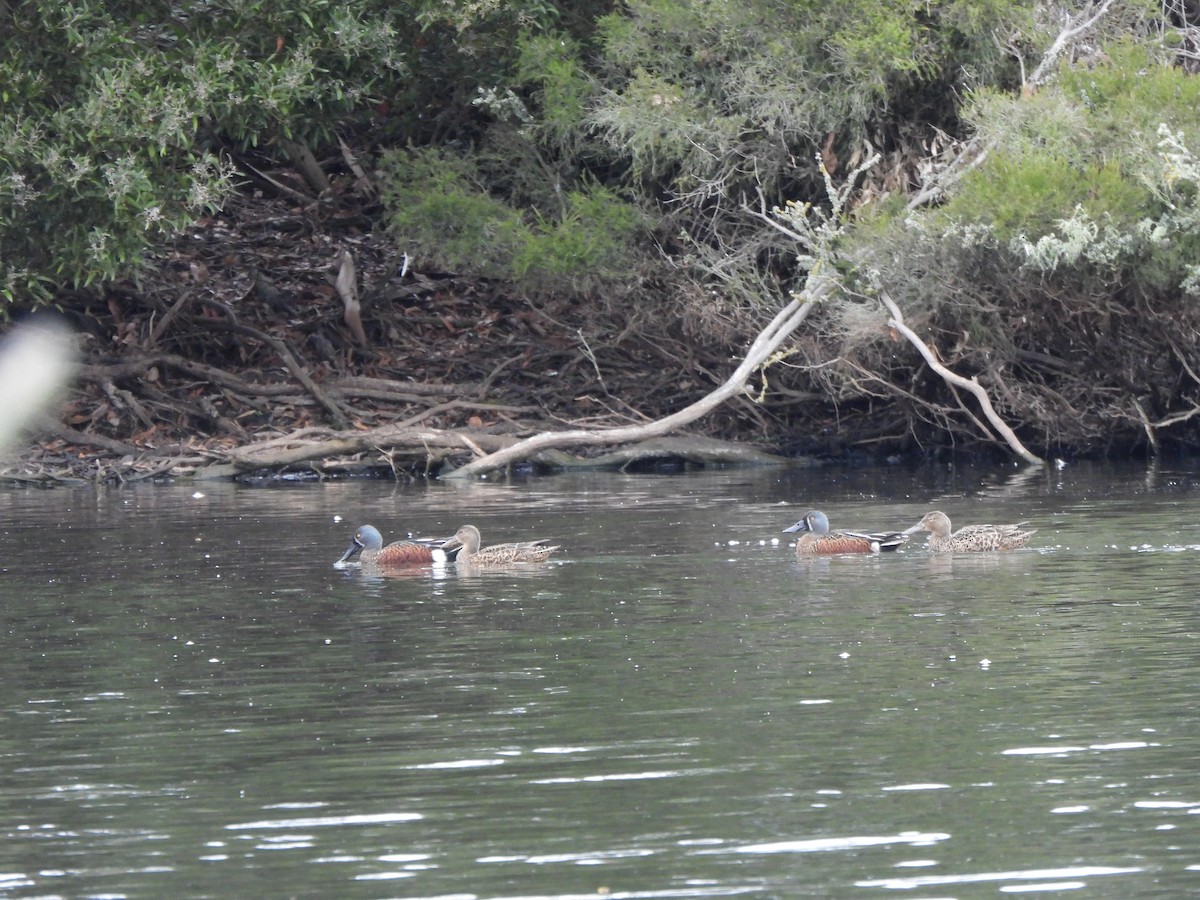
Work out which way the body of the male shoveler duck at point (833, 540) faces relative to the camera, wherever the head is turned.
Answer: to the viewer's left

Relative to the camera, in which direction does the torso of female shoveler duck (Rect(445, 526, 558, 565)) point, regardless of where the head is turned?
to the viewer's left

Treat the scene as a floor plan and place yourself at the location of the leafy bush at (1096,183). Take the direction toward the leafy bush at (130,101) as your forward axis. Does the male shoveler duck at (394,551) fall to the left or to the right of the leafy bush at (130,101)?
left

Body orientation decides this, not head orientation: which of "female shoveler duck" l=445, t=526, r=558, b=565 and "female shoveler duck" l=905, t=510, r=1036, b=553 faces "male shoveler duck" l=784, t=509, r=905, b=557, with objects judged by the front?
"female shoveler duck" l=905, t=510, r=1036, b=553

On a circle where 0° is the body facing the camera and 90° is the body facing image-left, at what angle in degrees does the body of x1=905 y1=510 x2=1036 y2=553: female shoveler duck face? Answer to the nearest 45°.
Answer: approximately 90°

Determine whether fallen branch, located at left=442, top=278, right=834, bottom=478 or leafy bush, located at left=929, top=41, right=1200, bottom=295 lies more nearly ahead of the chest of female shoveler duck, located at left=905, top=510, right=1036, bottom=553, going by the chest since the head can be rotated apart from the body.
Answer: the fallen branch

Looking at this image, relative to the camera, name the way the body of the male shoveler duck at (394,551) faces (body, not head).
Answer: to the viewer's left

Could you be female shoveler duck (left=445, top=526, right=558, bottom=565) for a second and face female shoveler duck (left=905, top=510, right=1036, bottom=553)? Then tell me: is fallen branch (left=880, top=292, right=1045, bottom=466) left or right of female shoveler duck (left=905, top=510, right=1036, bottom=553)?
left

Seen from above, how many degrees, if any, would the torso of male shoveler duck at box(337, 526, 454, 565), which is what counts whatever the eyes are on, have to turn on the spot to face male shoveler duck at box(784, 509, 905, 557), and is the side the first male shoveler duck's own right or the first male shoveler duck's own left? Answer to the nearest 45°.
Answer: approximately 180°

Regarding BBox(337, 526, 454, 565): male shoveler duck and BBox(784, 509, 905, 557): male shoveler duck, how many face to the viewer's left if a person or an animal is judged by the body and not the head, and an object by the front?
2

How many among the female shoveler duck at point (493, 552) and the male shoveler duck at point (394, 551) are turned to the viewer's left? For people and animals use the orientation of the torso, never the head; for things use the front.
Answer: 2

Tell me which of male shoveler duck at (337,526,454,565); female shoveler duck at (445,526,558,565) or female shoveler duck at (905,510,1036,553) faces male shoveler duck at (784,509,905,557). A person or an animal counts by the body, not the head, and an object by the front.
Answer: female shoveler duck at (905,510,1036,553)

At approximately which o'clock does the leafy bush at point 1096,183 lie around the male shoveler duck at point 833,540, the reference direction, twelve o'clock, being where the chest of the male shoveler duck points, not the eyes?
The leafy bush is roughly at 4 o'clock from the male shoveler duck.
